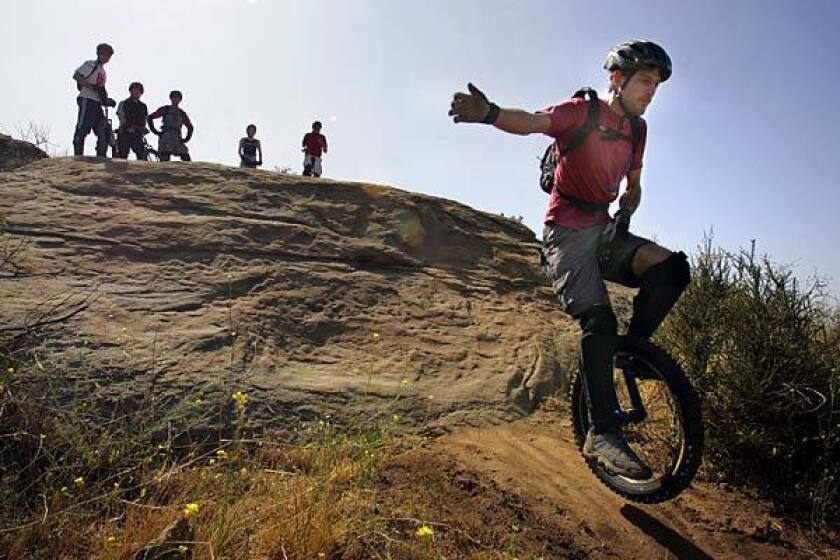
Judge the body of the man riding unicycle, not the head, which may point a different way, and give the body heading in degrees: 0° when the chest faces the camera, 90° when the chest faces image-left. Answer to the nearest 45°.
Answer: approximately 315°

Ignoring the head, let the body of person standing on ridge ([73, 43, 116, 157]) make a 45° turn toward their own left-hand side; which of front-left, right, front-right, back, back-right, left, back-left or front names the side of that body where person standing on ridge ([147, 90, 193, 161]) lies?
front-left

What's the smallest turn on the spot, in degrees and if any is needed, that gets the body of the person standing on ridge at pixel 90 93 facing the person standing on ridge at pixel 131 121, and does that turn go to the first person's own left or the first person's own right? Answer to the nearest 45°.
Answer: approximately 90° to the first person's own left

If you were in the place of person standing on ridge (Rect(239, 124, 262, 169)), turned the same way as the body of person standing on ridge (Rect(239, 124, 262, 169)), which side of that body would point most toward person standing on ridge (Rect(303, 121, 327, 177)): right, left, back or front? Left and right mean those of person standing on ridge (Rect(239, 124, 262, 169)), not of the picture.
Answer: left

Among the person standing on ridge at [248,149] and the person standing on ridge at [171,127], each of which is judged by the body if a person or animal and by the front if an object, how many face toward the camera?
2

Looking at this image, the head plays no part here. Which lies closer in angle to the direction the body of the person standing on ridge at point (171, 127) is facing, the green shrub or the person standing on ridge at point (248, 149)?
the green shrub

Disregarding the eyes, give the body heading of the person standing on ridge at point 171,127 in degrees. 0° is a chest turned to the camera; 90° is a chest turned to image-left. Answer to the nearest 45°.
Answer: approximately 0°

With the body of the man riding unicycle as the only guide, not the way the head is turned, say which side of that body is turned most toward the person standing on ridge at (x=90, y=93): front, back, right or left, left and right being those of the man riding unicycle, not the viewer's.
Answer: back

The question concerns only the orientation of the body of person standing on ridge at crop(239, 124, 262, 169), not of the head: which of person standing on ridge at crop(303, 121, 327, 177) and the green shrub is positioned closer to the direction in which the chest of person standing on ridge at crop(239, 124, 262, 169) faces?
the green shrub

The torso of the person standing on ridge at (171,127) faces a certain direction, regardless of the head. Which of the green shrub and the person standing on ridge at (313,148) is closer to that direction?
the green shrub

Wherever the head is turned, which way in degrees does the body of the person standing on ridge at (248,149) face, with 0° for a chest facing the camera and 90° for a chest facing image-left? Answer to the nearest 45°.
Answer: approximately 0°
